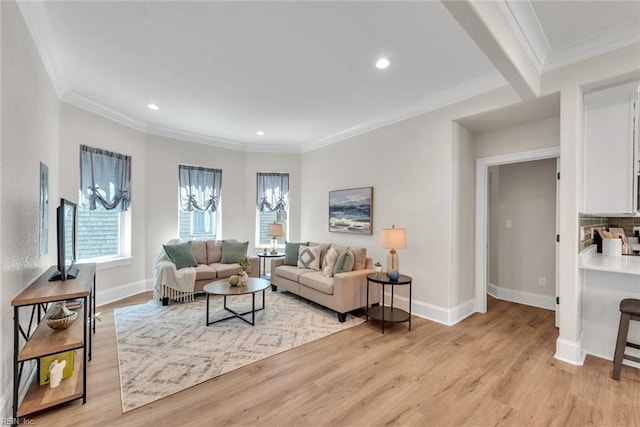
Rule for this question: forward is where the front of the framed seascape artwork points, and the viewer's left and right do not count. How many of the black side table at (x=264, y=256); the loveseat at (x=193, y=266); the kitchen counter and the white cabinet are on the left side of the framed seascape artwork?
2

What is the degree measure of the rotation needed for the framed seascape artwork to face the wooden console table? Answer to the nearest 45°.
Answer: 0° — it already faces it

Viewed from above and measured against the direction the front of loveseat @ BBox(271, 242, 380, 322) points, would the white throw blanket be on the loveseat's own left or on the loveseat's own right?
on the loveseat's own right

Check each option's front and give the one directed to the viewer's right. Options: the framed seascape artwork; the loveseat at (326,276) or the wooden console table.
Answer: the wooden console table

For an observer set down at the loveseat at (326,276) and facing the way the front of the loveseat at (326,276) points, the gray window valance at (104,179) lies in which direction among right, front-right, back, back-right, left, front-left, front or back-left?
front-right

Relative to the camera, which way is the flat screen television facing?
to the viewer's right

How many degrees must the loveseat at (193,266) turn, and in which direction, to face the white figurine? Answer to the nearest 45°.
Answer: approximately 45° to its right

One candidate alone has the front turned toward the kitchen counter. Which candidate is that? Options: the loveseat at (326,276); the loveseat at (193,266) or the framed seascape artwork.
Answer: the loveseat at (193,266)

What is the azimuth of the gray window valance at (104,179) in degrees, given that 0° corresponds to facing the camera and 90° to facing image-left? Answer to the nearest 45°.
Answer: approximately 315°

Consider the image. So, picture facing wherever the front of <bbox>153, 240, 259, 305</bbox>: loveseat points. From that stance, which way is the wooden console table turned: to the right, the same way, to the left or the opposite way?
to the left
